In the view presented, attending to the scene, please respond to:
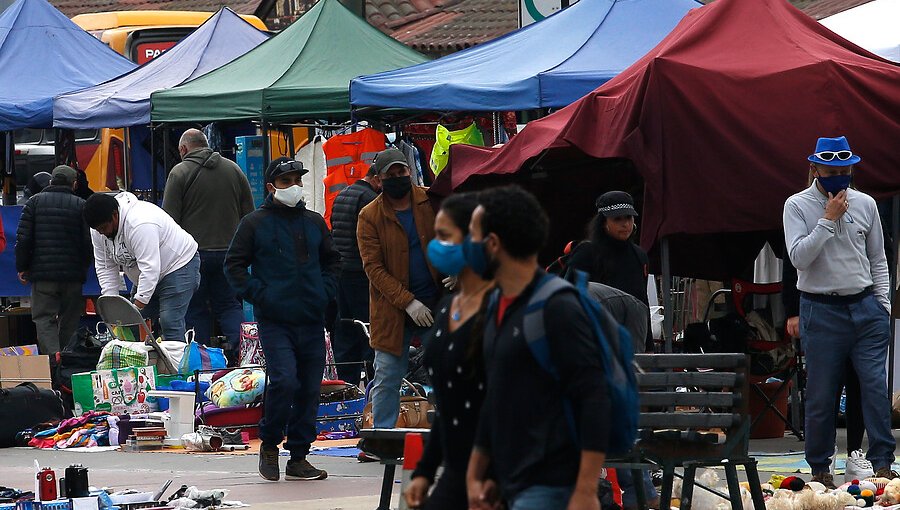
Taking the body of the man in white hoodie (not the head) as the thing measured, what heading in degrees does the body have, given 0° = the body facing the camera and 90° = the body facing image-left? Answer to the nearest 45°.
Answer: approximately 45°

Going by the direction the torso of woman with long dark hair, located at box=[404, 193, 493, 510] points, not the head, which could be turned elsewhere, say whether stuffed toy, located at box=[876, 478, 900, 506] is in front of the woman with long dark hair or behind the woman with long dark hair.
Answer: behind

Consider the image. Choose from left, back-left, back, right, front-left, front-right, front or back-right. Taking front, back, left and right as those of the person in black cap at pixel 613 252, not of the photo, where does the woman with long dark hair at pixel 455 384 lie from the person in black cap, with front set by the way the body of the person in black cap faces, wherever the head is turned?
front-right

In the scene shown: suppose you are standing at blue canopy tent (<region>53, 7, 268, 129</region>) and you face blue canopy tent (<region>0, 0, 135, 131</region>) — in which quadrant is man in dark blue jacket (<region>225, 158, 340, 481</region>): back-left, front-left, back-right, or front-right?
back-left

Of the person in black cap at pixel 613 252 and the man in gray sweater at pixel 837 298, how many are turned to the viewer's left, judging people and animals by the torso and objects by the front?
0

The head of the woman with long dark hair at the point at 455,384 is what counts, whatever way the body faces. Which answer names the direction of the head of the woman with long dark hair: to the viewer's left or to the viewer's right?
to the viewer's left

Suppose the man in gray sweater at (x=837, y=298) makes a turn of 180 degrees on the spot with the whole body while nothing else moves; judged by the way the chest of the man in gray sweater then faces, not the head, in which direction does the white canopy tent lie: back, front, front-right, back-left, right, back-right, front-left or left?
front

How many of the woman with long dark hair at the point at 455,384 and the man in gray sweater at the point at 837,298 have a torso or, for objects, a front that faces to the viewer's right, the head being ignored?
0

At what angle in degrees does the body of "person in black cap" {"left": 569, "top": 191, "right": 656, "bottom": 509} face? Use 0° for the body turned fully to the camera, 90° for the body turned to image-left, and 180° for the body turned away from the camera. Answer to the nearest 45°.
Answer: approximately 315°

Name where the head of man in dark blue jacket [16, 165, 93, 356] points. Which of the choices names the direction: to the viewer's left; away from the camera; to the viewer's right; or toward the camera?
away from the camera
